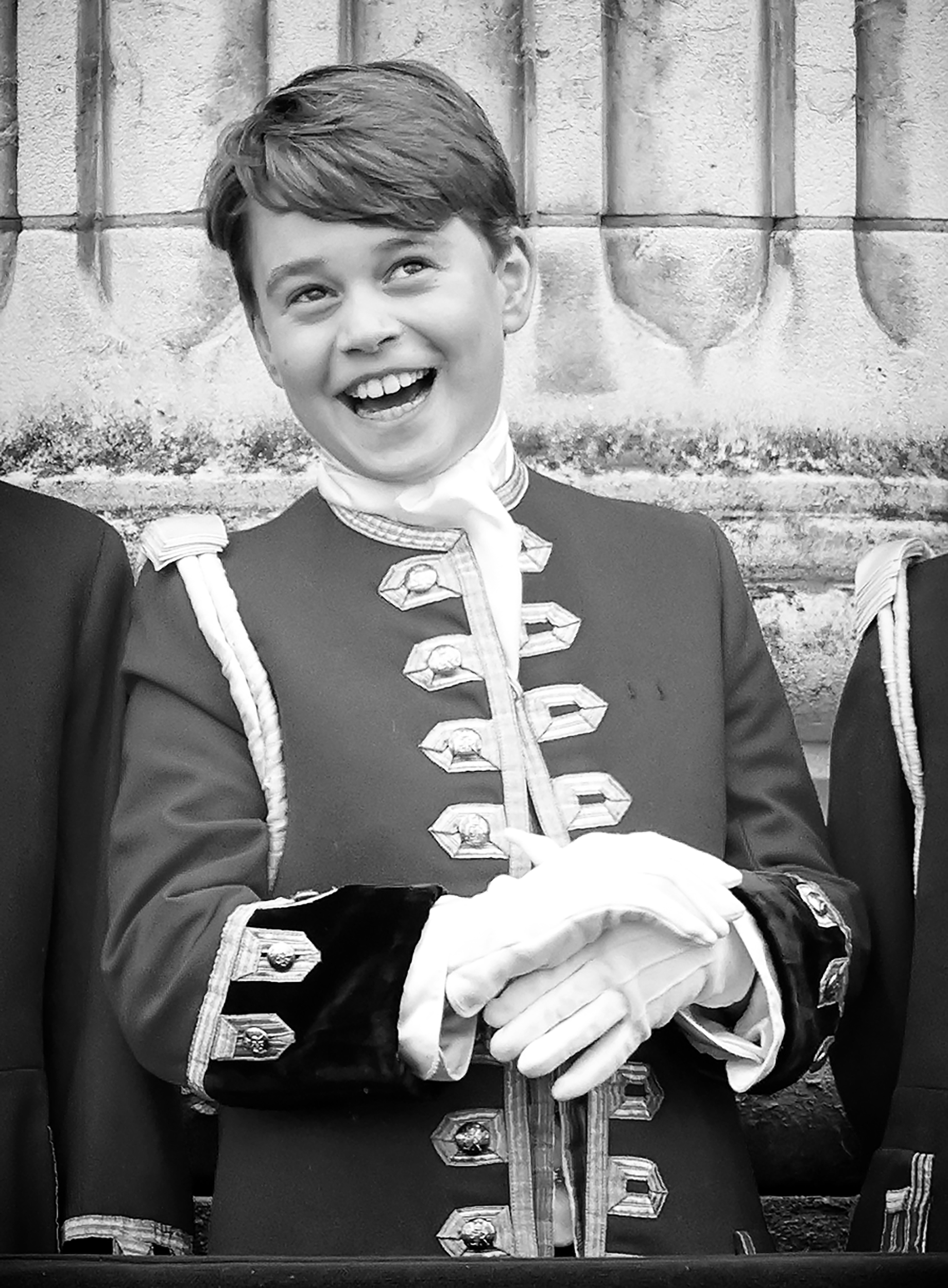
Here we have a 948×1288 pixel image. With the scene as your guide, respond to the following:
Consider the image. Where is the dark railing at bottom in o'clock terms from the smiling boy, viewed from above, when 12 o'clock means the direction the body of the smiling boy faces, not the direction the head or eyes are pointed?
The dark railing at bottom is roughly at 12 o'clock from the smiling boy.

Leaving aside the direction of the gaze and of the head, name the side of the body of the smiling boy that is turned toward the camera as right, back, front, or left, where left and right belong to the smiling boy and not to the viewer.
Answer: front
